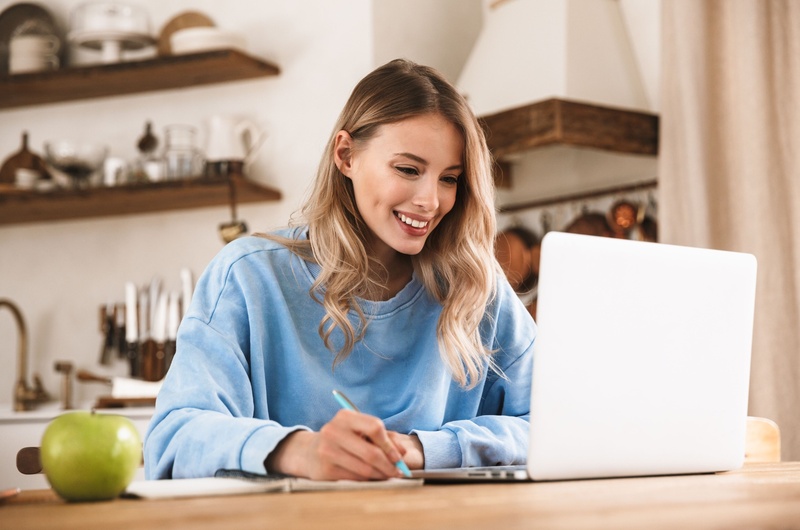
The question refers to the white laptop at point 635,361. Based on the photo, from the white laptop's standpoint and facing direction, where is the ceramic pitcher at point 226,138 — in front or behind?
in front

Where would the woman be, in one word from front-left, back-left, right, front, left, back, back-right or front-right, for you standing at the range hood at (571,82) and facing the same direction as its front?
front-left

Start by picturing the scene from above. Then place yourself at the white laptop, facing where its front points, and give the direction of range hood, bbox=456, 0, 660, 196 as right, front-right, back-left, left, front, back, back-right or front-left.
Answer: front-right

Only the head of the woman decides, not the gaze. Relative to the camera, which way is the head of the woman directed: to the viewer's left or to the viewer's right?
to the viewer's right

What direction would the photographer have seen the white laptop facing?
facing away from the viewer and to the left of the viewer

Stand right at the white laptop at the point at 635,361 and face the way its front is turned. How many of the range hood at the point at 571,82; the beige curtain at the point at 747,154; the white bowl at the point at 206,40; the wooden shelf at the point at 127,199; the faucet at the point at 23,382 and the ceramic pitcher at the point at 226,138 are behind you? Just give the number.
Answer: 0

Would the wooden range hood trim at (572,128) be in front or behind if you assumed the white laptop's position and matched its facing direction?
in front

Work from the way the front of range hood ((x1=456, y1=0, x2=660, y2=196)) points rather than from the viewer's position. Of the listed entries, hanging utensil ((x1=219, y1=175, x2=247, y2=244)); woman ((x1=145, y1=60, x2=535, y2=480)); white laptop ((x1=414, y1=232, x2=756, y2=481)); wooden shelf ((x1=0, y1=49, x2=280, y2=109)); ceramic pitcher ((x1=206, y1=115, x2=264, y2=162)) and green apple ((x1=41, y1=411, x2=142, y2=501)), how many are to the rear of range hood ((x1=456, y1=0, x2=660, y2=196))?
0

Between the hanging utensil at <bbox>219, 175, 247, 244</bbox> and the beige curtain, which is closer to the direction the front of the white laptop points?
the hanging utensil

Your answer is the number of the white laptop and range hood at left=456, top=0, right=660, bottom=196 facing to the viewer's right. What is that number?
0

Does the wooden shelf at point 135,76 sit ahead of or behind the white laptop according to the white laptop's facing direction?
ahead

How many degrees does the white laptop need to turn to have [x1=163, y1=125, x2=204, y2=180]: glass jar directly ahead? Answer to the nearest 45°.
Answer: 0° — it already faces it

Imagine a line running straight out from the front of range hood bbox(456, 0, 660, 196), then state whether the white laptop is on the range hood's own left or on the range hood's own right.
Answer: on the range hood's own left

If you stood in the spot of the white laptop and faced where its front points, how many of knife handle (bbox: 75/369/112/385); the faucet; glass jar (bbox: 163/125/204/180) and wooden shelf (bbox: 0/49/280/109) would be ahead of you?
4

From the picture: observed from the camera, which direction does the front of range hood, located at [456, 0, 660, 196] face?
facing the viewer and to the left of the viewer

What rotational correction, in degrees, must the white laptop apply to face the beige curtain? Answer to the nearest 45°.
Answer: approximately 45° to its right

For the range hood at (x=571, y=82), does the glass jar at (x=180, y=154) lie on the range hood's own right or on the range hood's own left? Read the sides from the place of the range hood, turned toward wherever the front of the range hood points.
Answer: on the range hood's own right

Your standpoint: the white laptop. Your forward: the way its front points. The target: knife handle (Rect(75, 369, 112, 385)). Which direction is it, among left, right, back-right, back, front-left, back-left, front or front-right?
front
